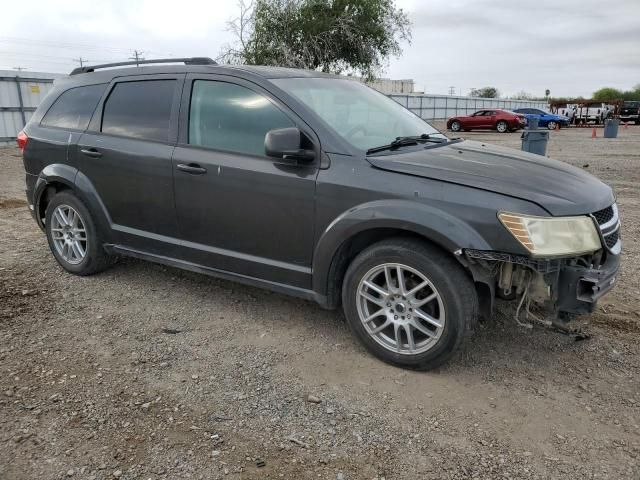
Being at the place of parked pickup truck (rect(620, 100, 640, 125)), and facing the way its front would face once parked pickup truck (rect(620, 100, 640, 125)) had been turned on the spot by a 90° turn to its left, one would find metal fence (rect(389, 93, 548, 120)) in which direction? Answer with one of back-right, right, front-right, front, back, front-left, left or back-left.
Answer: back-right

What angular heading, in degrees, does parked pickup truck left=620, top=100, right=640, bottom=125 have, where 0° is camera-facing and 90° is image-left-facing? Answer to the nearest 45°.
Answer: approximately 45°

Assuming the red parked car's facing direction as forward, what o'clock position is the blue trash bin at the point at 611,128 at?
The blue trash bin is roughly at 6 o'clock from the red parked car.

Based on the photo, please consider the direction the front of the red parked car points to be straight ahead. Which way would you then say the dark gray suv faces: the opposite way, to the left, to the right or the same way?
the opposite way

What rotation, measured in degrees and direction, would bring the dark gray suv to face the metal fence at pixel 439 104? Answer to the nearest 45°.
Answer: approximately 135° to its left

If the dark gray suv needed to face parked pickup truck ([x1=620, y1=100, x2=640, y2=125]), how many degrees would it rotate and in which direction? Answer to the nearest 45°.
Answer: approximately 90° to its left

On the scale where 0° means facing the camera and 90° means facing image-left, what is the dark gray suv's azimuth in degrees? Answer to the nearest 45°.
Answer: approximately 315°

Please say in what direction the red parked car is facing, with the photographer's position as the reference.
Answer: facing away from the viewer and to the left of the viewer
